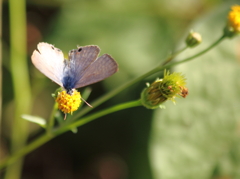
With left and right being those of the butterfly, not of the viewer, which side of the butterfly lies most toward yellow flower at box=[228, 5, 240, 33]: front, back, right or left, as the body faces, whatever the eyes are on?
left

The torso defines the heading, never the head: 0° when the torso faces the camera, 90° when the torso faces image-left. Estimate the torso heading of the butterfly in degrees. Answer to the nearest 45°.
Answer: approximately 0°

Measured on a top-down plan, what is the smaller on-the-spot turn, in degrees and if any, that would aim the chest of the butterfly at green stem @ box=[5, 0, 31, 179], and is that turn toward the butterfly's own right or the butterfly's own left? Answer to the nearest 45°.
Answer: approximately 135° to the butterfly's own right

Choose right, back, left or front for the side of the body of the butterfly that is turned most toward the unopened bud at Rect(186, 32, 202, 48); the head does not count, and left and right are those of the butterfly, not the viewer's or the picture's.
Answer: left
